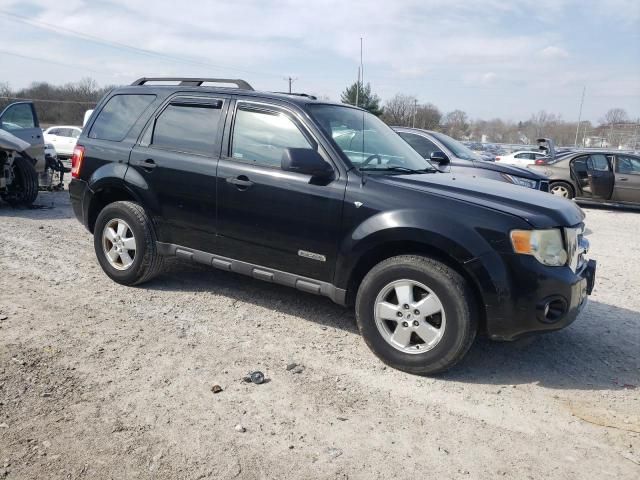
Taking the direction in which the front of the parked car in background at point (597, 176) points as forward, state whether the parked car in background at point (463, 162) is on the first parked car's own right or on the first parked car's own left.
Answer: on the first parked car's own right

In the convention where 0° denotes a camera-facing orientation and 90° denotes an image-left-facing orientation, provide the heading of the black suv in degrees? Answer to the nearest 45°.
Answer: approximately 315°

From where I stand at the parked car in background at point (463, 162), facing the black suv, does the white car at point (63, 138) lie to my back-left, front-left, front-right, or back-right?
back-right

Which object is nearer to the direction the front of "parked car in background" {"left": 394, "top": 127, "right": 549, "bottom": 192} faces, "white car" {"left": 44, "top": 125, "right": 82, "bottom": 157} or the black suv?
the black suv

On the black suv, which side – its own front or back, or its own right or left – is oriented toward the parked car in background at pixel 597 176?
left
